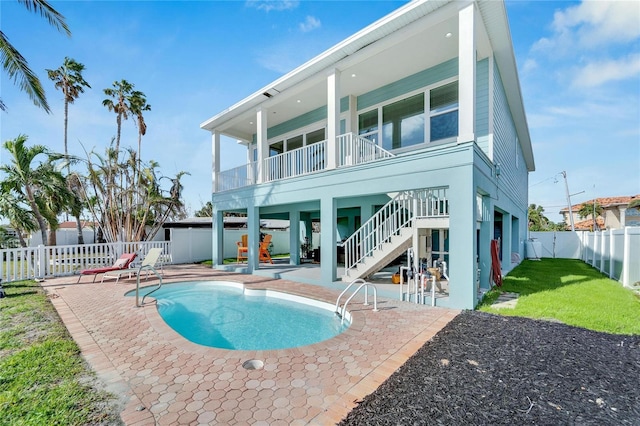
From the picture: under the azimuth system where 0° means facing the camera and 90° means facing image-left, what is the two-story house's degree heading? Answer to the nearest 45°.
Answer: approximately 45°

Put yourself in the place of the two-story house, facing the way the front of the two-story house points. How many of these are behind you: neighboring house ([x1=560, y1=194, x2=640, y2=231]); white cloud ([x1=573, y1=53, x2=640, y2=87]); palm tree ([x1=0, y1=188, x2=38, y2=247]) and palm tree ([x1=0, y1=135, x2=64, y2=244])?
2

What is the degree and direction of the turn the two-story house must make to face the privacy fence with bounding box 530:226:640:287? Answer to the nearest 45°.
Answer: approximately 90° to its left

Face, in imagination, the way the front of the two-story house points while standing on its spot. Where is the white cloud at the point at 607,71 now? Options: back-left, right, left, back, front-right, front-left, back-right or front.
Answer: back

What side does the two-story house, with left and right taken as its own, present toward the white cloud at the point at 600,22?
back

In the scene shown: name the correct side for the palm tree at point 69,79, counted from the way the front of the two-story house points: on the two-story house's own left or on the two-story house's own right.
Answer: on the two-story house's own right

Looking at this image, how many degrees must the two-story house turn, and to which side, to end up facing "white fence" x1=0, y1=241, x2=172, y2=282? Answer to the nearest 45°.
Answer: approximately 45° to its right

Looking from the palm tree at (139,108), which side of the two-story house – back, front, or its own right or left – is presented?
right
